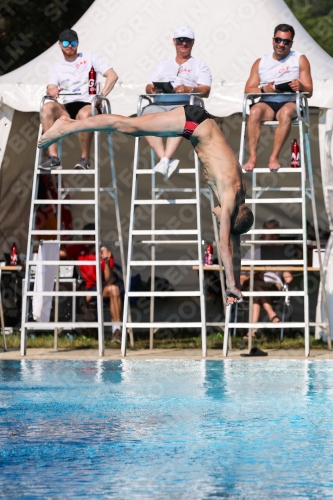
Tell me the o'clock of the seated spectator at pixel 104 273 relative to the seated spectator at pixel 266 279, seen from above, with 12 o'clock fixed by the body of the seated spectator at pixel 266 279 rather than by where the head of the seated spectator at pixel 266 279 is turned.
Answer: the seated spectator at pixel 104 273 is roughly at 3 o'clock from the seated spectator at pixel 266 279.

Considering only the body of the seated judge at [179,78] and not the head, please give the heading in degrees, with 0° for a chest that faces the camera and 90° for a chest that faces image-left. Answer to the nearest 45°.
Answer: approximately 0°

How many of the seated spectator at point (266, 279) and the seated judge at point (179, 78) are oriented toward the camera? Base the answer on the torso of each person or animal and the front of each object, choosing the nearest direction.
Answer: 2

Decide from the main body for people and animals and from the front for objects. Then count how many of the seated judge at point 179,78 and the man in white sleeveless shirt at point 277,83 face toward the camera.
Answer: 2

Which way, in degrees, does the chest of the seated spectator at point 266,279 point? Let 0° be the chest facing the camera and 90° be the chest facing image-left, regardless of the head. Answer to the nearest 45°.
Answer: approximately 0°

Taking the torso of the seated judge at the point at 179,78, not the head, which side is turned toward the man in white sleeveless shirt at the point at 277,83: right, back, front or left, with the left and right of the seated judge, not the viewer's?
left
